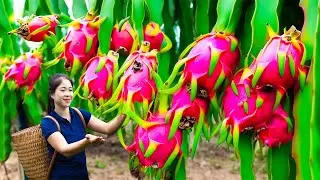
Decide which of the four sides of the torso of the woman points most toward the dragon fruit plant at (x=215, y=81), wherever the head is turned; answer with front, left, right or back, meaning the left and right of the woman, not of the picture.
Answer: front

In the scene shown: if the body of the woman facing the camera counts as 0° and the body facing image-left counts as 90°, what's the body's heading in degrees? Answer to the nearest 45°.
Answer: approximately 315°

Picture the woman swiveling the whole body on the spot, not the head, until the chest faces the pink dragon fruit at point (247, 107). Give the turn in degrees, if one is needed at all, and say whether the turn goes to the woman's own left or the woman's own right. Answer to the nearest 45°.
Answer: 0° — they already face it

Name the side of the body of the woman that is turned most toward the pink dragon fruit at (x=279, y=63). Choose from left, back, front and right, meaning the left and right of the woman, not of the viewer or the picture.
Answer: front

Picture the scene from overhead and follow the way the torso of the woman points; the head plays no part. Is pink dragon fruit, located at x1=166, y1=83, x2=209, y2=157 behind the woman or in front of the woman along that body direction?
in front
